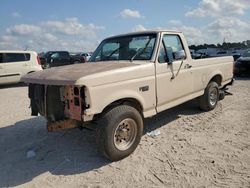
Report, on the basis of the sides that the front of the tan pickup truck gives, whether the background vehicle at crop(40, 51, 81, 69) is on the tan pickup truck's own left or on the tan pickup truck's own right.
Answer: on the tan pickup truck's own right

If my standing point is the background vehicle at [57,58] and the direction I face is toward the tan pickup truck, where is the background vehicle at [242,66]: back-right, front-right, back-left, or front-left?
front-left

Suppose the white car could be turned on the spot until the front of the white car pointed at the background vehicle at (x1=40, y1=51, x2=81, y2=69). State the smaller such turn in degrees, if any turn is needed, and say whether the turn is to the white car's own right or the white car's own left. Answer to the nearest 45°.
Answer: approximately 90° to the white car's own right

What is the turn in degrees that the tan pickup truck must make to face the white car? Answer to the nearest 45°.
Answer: approximately 90° to its right

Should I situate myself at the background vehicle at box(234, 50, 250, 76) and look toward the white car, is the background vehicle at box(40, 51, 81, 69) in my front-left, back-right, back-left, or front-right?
front-right

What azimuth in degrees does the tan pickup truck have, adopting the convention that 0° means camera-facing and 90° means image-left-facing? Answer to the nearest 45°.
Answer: approximately 45°

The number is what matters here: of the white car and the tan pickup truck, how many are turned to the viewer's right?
0
